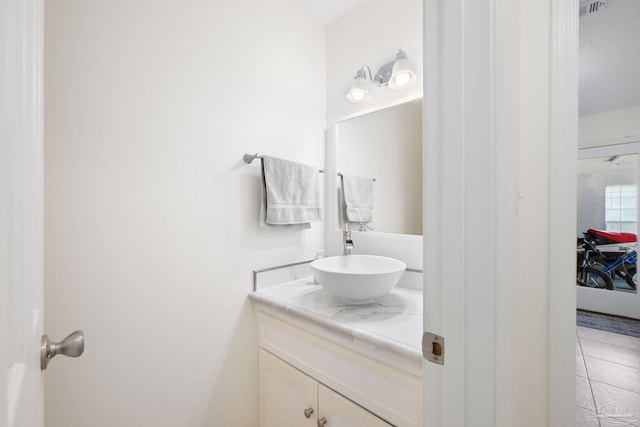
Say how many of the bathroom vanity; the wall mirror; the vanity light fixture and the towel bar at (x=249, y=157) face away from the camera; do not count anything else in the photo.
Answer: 0

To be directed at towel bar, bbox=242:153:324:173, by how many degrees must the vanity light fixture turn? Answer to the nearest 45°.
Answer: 0° — it already faces it

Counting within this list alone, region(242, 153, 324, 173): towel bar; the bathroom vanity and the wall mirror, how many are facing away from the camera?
0

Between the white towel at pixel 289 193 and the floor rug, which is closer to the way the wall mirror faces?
the white towel

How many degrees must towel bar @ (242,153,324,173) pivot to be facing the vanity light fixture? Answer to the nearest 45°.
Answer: approximately 45° to its left

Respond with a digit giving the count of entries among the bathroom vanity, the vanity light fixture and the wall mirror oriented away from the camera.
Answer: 0

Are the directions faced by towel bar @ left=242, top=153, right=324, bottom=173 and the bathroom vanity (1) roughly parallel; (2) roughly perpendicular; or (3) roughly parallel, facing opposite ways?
roughly perpendicular

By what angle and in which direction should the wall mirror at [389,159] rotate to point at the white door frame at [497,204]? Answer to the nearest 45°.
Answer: approximately 45° to its left

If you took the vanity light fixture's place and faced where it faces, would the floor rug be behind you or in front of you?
behind

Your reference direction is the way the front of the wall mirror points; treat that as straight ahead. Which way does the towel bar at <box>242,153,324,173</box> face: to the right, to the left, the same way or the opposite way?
to the left

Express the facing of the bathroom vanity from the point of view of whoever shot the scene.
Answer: facing the viewer and to the left of the viewer

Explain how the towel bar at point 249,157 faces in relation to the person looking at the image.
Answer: facing the viewer and to the right of the viewer

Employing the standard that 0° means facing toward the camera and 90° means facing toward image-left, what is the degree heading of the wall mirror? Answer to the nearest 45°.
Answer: approximately 45°

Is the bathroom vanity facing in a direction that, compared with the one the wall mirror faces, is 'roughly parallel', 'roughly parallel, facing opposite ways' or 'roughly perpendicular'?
roughly parallel

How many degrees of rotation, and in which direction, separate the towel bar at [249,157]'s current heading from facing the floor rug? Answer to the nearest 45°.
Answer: approximately 45° to its left

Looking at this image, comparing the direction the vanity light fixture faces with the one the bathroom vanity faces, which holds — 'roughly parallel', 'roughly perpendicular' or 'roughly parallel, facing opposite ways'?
roughly parallel
